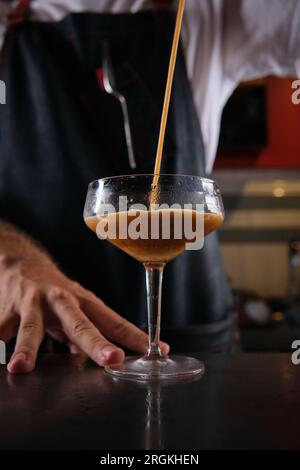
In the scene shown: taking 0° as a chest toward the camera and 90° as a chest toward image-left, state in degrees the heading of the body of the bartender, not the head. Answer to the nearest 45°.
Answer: approximately 0°
